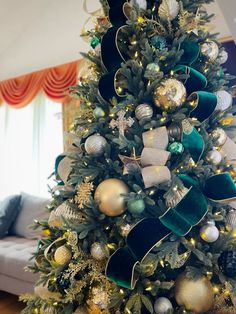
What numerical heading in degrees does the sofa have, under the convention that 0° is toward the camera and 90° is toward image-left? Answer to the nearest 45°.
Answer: approximately 45°

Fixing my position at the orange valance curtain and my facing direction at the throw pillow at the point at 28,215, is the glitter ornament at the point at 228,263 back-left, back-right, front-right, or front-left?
front-left

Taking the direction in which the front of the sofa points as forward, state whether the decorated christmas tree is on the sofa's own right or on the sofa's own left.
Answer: on the sofa's own left

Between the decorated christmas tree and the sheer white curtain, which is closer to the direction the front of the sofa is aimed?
the decorated christmas tree

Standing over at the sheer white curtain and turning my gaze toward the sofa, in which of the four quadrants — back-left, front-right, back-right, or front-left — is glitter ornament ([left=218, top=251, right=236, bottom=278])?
front-left

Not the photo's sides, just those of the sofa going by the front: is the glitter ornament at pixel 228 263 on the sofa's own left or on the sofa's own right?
on the sofa's own left

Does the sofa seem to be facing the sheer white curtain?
no

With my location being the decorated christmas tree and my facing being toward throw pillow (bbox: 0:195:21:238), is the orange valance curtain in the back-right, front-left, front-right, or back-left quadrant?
front-right
